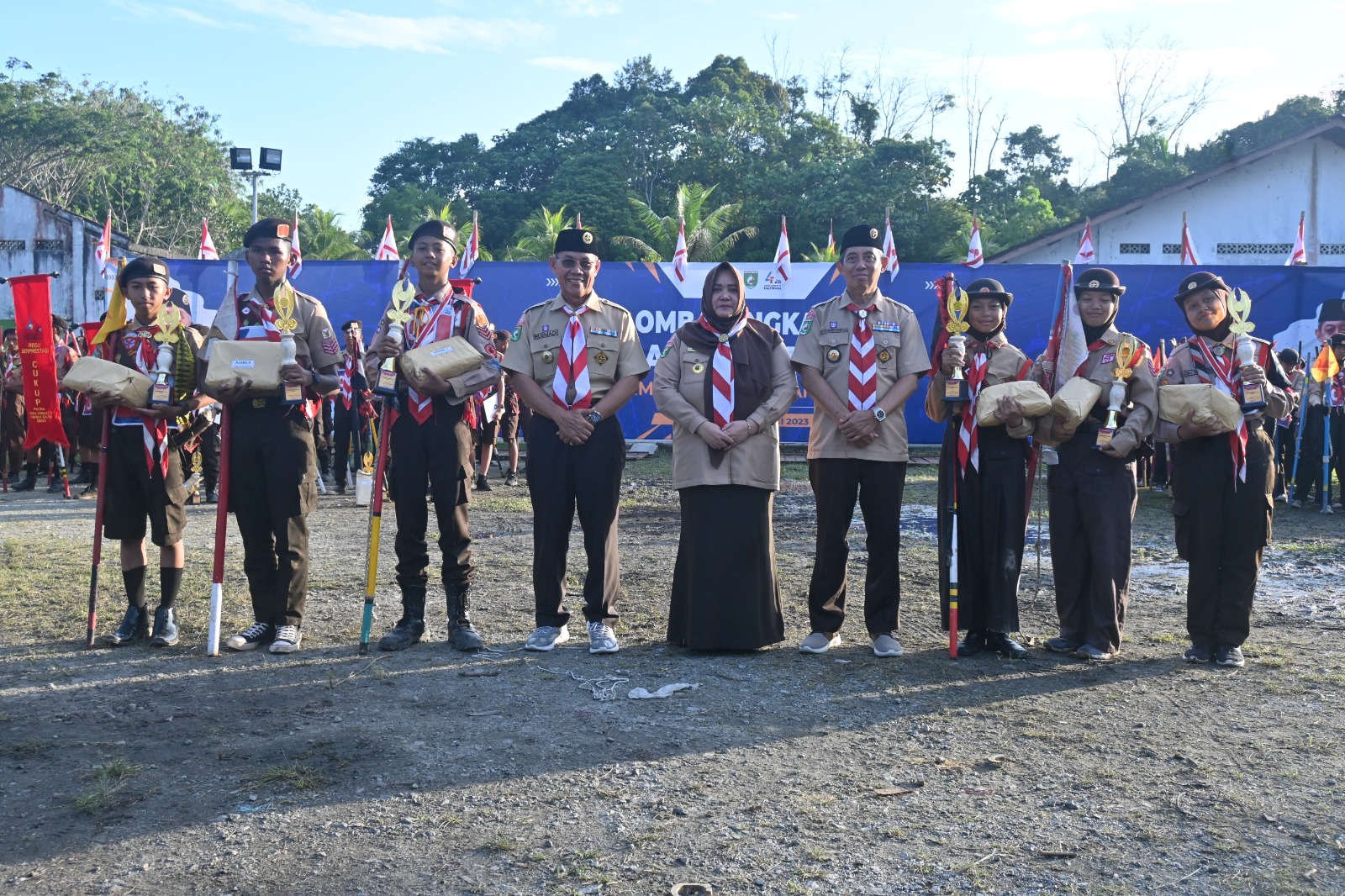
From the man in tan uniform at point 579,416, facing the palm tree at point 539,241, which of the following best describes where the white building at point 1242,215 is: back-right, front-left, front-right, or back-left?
front-right

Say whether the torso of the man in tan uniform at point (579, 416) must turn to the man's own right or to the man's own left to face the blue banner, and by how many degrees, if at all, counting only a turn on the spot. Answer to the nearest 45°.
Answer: approximately 180°

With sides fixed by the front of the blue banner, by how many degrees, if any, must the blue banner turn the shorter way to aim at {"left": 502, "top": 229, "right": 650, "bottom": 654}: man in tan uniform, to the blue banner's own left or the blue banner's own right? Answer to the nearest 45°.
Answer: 0° — it already faces them

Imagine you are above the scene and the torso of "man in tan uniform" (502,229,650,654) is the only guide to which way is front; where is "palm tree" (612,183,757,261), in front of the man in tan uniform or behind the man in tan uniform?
behind

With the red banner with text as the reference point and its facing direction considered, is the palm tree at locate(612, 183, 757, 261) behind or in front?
behind

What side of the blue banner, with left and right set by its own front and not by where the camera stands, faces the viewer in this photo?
front

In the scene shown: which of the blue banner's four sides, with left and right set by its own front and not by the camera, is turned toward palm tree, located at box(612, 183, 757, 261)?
back

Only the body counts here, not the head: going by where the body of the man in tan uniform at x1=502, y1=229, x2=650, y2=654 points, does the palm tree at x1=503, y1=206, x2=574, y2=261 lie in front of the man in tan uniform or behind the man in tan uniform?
behind

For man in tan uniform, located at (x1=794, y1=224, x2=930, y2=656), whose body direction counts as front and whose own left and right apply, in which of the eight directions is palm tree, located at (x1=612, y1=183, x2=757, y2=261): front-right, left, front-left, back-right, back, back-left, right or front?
back

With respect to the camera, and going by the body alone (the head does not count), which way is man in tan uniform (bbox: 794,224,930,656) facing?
toward the camera

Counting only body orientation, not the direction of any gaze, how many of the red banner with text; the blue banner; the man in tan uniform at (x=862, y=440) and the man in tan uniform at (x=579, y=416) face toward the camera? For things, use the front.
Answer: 4

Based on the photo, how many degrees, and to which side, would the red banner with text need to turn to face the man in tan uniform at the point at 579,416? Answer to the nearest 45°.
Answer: approximately 45° to its left

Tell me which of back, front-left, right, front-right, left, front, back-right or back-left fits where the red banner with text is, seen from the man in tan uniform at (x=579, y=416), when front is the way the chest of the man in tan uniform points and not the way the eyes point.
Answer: back-right

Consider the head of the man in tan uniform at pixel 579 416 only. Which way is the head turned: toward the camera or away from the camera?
toward the camera

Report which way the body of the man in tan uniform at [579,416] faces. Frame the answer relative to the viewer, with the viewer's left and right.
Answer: facing the viewer

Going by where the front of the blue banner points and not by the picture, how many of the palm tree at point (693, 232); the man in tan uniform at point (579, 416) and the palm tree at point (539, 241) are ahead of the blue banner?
1
